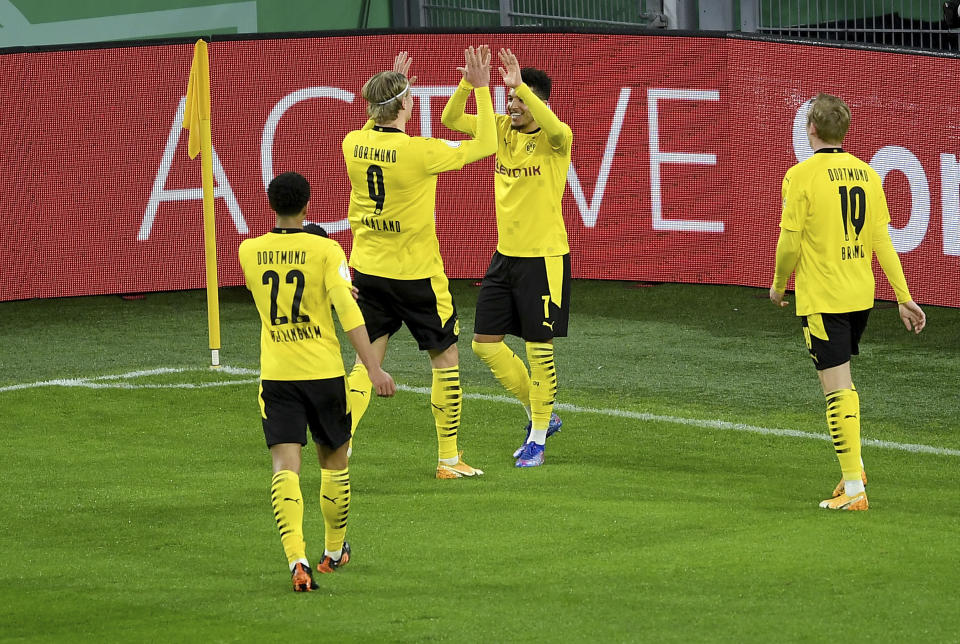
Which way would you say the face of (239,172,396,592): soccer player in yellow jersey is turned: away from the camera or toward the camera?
away from the camera

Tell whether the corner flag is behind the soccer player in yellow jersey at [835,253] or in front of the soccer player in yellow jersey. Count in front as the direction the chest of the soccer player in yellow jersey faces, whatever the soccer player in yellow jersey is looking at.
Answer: in front

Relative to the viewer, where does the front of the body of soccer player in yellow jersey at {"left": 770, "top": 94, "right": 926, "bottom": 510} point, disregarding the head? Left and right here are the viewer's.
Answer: facing away from the viewer and to the left of the viewer

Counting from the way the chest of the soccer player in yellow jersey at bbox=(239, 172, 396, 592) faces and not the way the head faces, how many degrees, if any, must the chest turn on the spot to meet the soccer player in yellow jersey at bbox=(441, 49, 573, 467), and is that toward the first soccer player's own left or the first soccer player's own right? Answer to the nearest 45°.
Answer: approximately 45° to the first soccer player's own right

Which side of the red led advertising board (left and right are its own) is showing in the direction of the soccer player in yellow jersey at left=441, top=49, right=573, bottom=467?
front

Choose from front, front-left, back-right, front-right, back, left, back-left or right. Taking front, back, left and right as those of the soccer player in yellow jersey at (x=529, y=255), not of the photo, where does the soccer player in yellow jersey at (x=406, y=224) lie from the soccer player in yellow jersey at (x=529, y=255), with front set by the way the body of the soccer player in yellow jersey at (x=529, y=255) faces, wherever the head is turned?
front

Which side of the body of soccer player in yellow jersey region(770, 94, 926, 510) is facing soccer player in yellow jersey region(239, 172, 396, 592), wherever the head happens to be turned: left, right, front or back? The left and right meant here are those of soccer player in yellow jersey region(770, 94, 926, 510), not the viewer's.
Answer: left

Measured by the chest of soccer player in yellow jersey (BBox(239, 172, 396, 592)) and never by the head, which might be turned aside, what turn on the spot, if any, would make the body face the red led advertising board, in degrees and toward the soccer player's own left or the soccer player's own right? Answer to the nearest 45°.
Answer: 0° — they already face it

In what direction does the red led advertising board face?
toward the camera

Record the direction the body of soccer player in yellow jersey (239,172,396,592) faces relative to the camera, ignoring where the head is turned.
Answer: away from the camera

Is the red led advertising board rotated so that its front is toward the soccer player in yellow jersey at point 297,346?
yes
